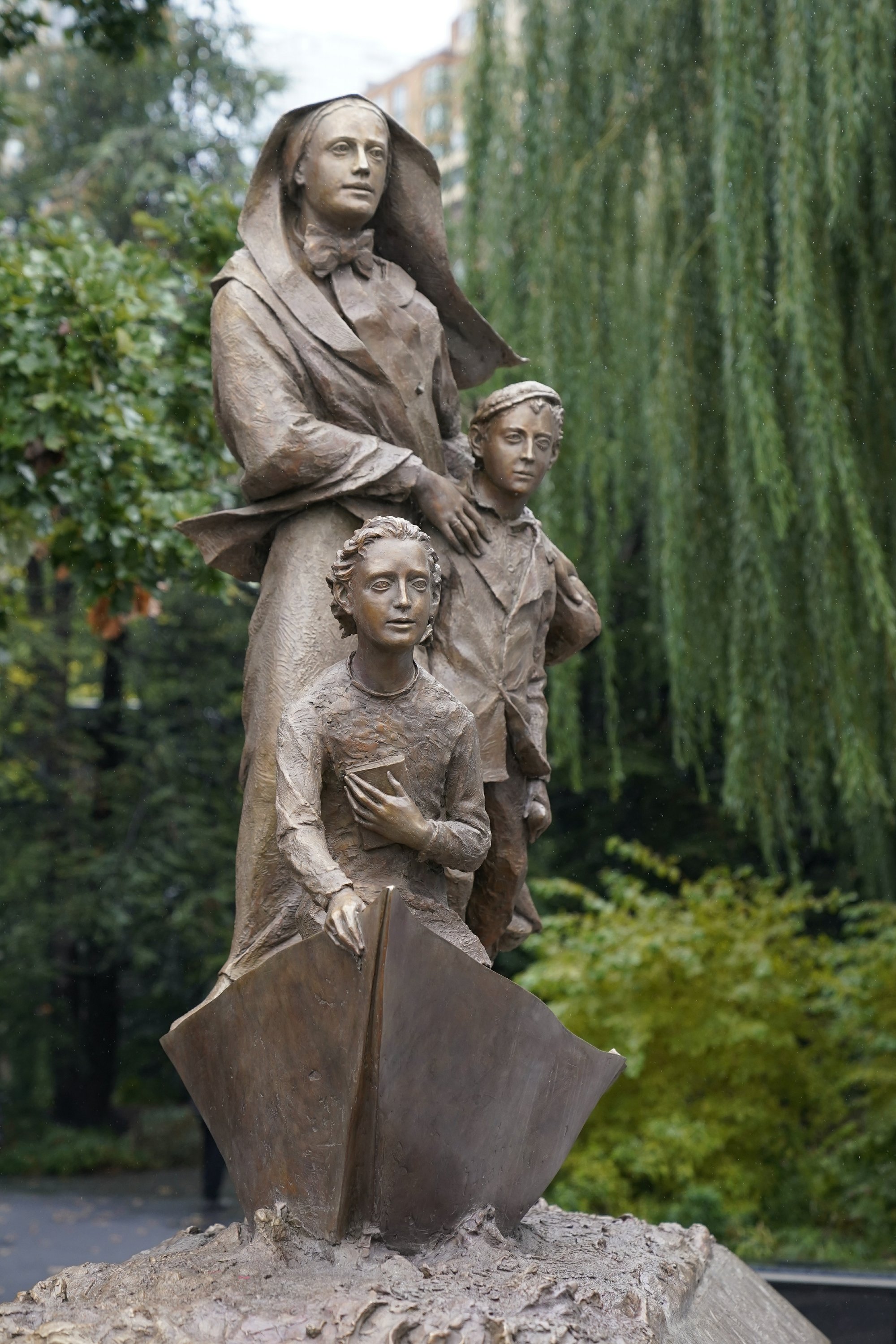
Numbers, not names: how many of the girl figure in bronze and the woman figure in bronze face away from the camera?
0

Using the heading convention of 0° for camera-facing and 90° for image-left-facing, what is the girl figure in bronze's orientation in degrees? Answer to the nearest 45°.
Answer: approximately 0°

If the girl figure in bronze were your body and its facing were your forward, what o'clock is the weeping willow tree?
The weeping willow tree is roughly at 7 o'clock from the girl figure in bronze.

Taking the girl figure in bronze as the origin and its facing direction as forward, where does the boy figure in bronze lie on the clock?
The boy figure in bronze is roughly at 7 o'clock from the girl figure in bronze.

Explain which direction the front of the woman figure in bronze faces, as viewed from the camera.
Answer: facing the viewer and to the right of the viewer

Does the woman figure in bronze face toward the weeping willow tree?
no
